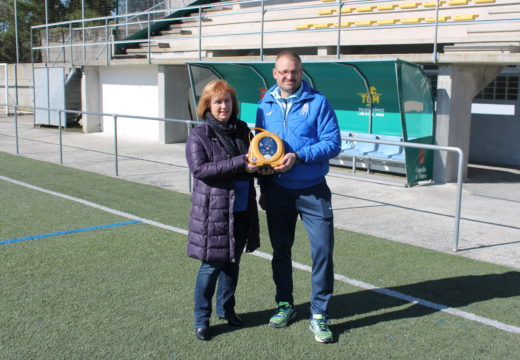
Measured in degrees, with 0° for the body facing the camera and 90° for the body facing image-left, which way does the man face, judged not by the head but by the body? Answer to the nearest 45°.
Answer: approximately 0°

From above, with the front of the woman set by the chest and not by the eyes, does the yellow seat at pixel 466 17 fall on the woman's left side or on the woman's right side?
on the woman's left side

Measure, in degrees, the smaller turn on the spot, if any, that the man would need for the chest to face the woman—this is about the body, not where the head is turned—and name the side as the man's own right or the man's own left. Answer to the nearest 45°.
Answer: approximately 90° to the man's own right

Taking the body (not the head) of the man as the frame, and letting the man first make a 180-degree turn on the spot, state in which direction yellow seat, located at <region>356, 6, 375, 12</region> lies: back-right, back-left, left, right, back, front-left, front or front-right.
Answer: front

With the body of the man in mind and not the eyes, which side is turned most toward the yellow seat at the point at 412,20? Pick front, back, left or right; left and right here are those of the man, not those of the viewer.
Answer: back

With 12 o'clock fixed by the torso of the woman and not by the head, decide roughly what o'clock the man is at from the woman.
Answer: The man is roughly at 10 o'clock from the woman.

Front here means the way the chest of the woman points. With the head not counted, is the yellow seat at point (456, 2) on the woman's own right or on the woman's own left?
on the woman's own left

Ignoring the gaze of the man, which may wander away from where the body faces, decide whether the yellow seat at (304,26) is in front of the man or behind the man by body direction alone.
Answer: behind

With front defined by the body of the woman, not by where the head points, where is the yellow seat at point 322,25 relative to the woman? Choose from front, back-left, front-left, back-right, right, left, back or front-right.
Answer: back-left

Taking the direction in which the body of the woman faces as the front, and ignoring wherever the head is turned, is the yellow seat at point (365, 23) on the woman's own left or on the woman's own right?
on the woman's own left

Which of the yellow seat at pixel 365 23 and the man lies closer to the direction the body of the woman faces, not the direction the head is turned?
the man

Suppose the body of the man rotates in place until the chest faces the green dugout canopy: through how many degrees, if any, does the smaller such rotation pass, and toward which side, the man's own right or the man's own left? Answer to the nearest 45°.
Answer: approximately 180°

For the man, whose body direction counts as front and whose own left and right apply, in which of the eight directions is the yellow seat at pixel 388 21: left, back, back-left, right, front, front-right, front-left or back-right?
back
